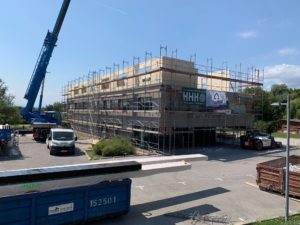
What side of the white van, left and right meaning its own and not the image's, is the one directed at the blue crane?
back

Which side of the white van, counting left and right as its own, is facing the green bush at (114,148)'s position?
left

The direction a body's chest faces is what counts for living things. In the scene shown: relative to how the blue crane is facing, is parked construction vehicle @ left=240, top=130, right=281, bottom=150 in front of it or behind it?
in front

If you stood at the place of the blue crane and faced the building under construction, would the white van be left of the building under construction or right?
right

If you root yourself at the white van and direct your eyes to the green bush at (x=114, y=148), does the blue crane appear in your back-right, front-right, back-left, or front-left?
back-left

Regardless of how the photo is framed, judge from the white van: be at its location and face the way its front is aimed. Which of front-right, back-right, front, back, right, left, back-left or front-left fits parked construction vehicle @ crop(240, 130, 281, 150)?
left
